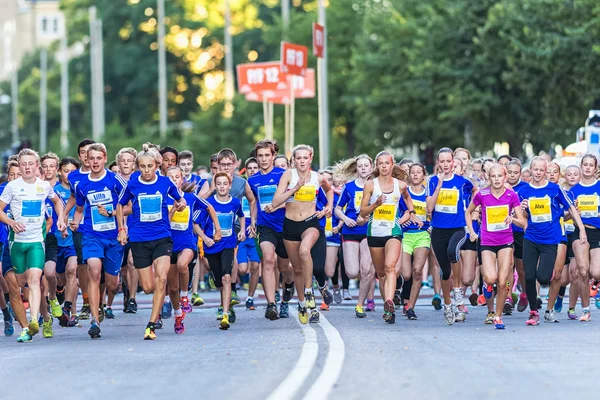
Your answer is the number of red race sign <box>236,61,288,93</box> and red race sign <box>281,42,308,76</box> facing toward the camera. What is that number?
2

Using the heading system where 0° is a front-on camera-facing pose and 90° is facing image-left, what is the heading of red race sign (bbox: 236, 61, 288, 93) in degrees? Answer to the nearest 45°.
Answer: approximately 0°
